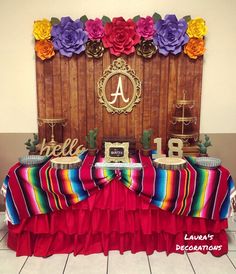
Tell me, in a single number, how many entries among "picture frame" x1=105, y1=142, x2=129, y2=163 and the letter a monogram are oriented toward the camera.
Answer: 2

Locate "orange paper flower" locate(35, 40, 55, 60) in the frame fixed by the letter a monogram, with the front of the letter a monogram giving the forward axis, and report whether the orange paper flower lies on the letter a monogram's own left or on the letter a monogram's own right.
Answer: on the letter a monogram's own right

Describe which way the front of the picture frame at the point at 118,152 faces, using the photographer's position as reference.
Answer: facing the viewer

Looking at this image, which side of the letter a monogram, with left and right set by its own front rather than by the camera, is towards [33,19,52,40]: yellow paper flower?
right

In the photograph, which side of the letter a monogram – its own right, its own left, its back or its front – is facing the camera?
front

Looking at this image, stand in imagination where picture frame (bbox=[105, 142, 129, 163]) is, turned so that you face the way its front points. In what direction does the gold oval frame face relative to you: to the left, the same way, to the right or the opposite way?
the same way

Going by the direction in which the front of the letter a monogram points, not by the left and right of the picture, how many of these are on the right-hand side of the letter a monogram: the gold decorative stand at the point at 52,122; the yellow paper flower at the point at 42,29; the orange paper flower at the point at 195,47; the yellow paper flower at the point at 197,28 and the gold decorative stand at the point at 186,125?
2

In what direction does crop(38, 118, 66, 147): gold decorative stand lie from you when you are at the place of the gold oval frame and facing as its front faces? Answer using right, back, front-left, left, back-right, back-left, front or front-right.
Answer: right

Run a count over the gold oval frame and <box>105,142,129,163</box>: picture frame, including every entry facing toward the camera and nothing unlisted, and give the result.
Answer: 2
